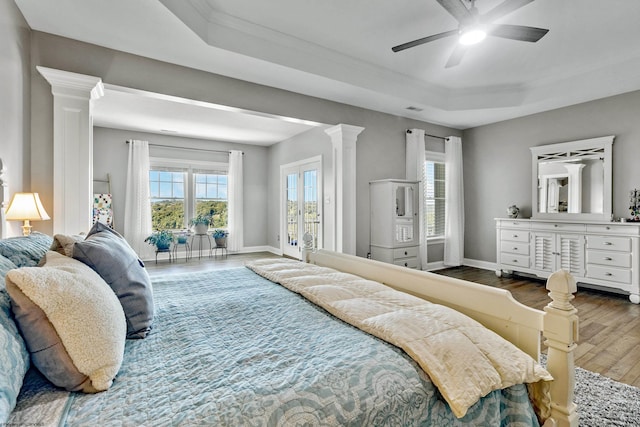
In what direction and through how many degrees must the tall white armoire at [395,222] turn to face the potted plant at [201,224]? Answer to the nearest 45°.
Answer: approximately 135° to its right

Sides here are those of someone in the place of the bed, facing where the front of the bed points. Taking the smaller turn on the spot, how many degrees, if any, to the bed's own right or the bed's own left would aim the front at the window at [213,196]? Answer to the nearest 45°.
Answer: approximately 90° to the bed's own left

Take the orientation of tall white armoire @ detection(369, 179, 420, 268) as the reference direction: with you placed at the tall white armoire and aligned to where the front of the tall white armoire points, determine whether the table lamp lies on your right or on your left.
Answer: on your right

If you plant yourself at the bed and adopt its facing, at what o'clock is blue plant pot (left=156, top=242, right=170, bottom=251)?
The blue plant pot is roughly at 8 o'clock from the bed.

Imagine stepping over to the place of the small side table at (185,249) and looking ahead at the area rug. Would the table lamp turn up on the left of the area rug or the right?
right

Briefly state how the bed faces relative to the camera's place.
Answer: facing to the right of the viewer

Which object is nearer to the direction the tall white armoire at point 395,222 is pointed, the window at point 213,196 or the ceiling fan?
the ceiling fan
